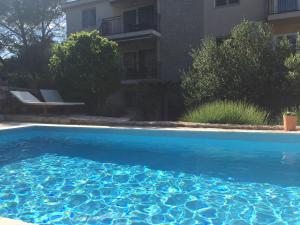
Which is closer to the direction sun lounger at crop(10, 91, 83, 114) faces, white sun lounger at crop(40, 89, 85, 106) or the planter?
the planter

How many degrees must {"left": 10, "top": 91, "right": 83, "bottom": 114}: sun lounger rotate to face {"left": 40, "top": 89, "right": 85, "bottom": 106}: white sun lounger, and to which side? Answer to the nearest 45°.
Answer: approximately 90° to its left

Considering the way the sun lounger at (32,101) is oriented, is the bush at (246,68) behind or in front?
in front

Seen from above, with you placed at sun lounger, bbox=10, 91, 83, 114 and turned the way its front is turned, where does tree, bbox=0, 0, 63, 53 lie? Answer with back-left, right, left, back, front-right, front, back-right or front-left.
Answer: back-left

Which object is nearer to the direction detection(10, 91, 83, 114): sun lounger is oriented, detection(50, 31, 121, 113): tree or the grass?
the grass

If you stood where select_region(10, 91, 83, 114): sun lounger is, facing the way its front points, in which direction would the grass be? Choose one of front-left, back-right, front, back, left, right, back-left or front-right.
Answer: front

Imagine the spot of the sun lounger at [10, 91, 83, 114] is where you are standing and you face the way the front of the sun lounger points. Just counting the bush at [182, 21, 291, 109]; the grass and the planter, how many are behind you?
0

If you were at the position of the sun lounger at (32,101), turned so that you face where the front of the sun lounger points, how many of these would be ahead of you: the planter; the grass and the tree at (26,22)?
2

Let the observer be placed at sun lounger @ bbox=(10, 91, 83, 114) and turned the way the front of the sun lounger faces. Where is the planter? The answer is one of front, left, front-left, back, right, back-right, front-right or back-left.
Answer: front

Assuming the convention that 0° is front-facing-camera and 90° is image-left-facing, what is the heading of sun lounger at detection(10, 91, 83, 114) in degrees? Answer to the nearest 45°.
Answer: approximately 315°

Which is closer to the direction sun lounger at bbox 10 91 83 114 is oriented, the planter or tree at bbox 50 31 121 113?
the planter

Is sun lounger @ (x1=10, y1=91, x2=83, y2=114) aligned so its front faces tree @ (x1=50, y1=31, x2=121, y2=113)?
no
